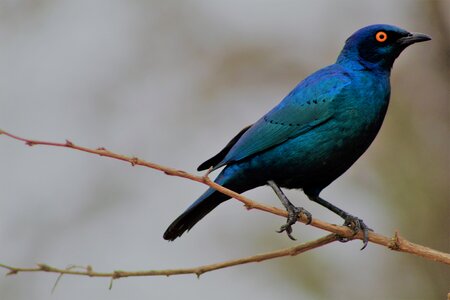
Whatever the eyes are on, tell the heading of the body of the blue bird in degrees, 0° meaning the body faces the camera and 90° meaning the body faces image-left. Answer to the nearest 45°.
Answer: approximately 270°

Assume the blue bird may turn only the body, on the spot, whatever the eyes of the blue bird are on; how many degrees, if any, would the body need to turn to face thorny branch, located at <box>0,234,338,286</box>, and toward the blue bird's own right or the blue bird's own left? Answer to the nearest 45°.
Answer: approximately 135° to the blue bird's own right
